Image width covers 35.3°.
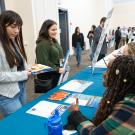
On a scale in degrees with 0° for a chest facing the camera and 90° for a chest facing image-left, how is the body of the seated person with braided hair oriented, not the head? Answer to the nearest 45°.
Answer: approximately 135°

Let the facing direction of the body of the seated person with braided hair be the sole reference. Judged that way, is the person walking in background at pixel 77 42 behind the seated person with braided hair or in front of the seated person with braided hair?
in front

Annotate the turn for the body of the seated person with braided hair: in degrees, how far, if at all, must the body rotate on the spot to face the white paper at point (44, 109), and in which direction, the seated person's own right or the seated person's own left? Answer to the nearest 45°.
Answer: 0° — they already face it

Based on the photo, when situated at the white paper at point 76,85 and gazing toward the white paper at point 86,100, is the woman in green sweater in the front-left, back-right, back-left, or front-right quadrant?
back-right

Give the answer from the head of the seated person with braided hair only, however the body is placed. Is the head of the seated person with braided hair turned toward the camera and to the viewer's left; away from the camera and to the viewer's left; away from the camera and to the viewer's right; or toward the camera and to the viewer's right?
away from the camera and to the viewer's left

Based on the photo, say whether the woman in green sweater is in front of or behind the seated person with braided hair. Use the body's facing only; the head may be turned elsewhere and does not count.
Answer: in front
